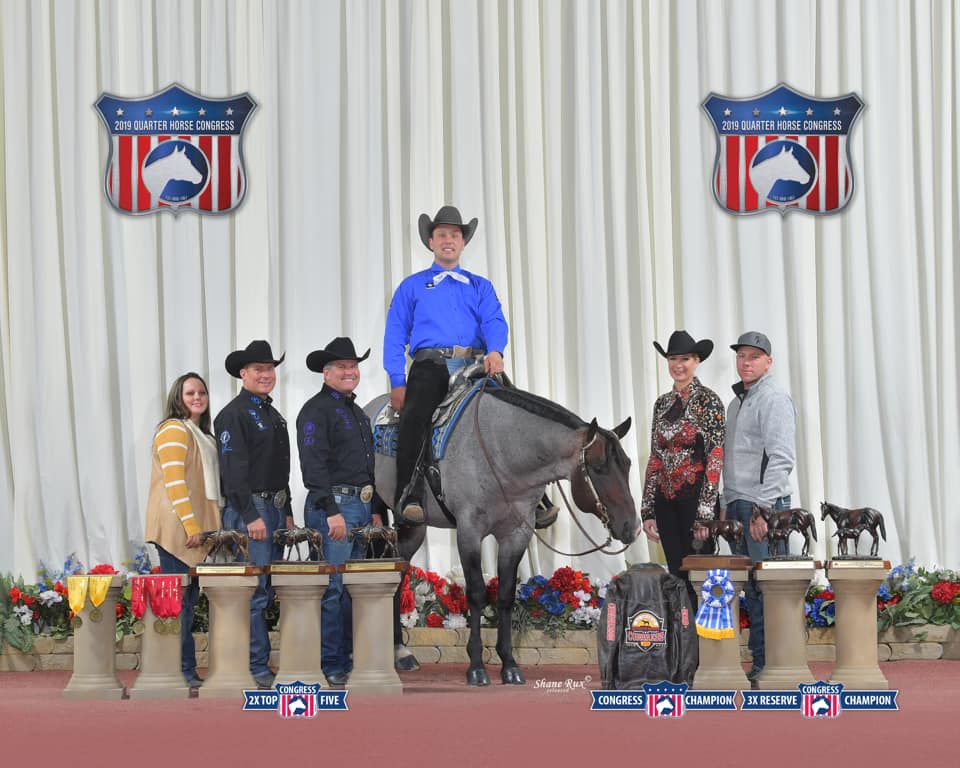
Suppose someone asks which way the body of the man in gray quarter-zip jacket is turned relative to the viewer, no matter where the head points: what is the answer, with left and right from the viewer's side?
facing the viewer and to the left of the viewer

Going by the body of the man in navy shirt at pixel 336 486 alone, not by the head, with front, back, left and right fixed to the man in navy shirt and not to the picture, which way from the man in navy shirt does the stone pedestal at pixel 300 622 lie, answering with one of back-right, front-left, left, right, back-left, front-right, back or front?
front-right

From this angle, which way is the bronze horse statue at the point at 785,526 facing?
to the viewer's left

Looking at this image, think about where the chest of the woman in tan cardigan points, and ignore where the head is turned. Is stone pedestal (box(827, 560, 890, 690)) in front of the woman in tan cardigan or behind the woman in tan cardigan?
in front

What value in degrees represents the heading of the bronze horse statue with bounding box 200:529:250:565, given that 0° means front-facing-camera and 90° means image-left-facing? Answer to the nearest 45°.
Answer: approximately 90°

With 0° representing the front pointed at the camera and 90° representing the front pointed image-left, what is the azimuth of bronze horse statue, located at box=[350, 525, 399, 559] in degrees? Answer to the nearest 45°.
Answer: approximately 90°

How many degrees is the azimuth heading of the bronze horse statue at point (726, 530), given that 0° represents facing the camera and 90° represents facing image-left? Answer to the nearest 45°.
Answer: approximately 90°

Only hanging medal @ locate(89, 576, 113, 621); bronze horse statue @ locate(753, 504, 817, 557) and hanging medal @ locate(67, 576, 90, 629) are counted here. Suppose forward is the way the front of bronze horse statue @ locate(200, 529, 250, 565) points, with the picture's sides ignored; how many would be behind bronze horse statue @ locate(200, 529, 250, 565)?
1

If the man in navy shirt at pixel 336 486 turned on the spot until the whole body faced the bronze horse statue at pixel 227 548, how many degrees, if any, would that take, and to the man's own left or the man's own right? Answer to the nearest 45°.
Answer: approximately 90° to the man's own right

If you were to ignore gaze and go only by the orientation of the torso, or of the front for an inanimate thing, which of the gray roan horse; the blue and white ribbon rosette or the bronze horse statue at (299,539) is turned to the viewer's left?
the bronze horse statue

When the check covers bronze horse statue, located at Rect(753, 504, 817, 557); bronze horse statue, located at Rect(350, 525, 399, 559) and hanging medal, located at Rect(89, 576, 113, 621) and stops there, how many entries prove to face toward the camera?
1

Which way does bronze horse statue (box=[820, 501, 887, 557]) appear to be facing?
to the viewer's left

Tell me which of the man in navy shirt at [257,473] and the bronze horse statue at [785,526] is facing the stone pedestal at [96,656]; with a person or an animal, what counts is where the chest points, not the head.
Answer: the bronze horse statue
